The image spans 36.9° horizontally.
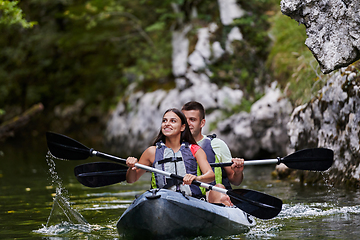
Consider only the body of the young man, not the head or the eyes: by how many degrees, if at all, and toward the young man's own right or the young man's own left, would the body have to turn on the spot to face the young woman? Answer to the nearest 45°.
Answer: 0° — they already face them

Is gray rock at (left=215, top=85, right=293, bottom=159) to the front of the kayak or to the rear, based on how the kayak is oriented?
to the rear

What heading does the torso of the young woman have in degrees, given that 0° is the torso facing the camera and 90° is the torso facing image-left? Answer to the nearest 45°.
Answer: approximately 0°

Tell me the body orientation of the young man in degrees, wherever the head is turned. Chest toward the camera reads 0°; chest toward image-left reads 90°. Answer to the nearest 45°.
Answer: approximately 45°

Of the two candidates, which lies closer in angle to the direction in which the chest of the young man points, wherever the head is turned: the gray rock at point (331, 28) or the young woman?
the young woman

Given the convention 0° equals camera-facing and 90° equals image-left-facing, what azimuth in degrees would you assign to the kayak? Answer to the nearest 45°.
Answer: approximately 45°

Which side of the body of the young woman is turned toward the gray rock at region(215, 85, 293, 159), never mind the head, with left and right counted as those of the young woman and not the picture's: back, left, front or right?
back
